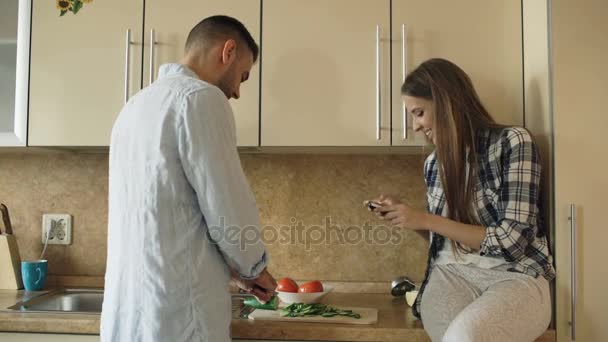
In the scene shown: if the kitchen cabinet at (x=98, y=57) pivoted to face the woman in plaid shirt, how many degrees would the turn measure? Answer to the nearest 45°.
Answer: approximately 45° to its left

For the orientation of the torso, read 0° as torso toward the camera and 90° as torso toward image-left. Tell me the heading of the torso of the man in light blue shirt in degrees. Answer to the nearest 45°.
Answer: approximately 225°

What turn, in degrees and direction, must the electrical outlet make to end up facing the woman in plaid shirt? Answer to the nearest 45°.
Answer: approximately 45° to its left

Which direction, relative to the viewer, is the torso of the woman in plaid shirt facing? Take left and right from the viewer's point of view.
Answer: facing the viewer and to the left of the viewer

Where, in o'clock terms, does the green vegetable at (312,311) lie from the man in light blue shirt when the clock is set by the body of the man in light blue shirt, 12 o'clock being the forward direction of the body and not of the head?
The green vegetable is roughly at 12 o'clock from the man in light blue shirt.

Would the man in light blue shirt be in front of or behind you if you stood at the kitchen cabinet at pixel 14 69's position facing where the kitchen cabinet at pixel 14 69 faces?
in front

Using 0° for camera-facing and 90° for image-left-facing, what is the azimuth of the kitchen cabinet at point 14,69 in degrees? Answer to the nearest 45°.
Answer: approximately 0°

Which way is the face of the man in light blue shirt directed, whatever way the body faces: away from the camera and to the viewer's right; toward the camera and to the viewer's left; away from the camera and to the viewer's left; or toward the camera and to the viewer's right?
away from the camera and to the viewer's right

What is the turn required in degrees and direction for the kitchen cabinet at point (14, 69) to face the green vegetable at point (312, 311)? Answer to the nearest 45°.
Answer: approximately 45° to its left

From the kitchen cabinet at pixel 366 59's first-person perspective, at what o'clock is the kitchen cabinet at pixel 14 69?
the kitchen cabinet at pixel 14 69 is roughly at 3 o'clock from the kitchen cabinet at pixel 366 59.

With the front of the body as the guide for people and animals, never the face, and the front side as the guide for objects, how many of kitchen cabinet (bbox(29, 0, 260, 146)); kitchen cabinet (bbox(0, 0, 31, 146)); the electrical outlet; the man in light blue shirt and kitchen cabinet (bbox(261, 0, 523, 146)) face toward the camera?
4
